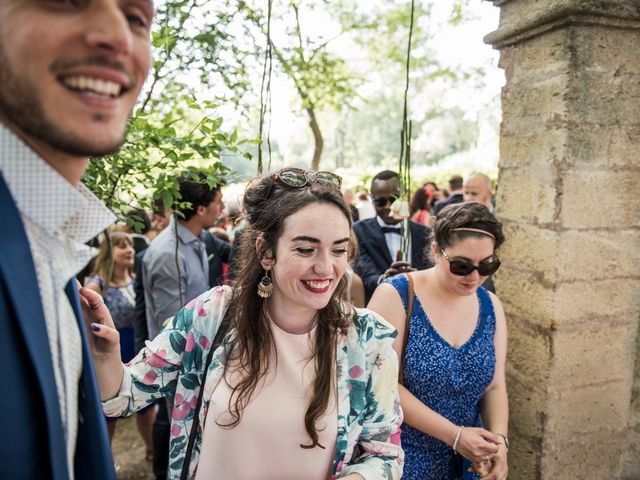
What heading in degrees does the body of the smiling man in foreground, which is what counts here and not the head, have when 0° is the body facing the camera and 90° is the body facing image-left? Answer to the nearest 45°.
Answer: approximately 315°

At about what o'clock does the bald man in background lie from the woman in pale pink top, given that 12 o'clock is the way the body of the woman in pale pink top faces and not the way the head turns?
The bald man in background is roughly at 7 o'clock from the woman in pale pink top.

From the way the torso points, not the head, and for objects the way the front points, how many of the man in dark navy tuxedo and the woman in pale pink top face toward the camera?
2

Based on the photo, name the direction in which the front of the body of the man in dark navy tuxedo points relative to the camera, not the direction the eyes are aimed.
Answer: toward the camera

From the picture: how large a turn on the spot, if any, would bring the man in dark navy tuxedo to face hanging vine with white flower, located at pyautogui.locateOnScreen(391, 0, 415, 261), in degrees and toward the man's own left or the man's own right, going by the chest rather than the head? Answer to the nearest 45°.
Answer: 0° — they already face it

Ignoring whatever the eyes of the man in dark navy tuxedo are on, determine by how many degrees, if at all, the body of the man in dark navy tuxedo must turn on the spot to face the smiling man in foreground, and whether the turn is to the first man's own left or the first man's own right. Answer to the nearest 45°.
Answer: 0° — they already face them

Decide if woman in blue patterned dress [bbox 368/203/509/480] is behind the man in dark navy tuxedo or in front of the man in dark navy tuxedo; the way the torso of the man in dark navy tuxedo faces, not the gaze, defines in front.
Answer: in front

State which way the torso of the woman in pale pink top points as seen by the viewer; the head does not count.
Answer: toward the camera

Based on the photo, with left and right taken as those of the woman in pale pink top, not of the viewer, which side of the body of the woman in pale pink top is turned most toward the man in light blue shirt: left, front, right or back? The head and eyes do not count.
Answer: back

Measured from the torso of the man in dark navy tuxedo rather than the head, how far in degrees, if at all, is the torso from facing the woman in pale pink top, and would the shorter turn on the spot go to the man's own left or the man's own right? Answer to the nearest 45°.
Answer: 0° — they already face them

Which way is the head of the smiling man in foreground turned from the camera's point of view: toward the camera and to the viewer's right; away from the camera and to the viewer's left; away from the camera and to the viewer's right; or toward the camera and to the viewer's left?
toward the camera and to the viewer's right
